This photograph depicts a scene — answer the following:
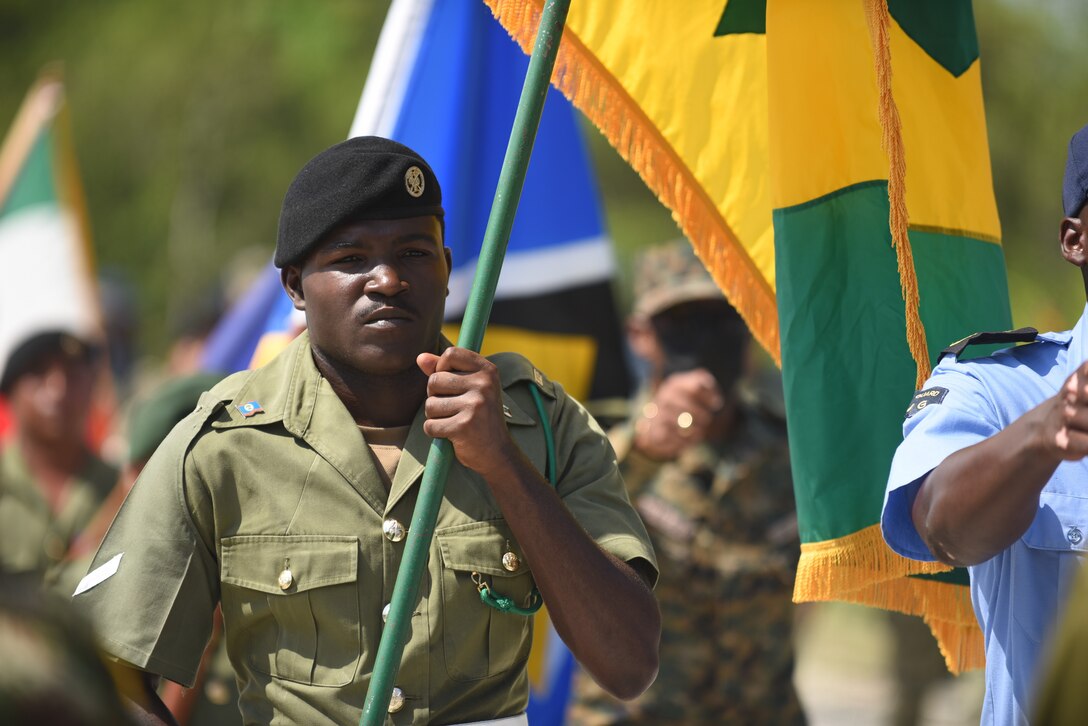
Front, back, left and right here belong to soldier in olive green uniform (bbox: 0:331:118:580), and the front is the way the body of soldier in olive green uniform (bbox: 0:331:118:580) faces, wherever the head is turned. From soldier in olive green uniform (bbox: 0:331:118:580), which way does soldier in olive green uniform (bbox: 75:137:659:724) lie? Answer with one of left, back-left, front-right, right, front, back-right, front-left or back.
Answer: front

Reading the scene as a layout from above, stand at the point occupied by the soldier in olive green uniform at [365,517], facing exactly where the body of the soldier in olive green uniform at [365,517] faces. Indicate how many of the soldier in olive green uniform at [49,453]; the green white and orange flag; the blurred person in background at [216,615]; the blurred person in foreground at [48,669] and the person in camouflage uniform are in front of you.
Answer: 1

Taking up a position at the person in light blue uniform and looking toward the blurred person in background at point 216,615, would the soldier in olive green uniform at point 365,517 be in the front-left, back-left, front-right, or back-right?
front-left

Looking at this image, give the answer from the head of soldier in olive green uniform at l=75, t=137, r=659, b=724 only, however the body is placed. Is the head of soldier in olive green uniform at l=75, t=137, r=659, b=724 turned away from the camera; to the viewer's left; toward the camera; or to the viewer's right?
toward the camera

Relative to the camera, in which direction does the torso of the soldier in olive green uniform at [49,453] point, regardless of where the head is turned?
toward the camera

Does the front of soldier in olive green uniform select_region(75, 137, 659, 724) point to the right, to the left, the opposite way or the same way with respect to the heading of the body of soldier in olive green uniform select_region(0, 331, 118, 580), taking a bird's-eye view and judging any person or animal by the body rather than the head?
the same way

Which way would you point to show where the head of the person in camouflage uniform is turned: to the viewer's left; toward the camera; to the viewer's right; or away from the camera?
toward the camera

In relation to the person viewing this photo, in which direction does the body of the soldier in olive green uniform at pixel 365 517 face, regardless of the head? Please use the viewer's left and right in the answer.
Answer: facing the viewer

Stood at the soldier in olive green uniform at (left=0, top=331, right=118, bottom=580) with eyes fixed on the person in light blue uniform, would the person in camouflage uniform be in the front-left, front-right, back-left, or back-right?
front-left
